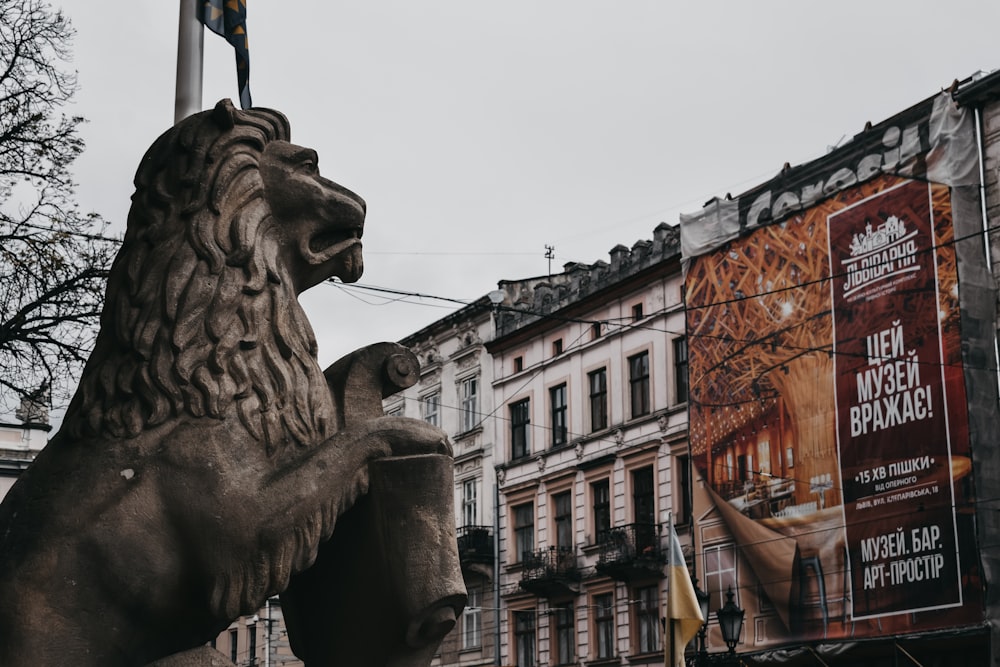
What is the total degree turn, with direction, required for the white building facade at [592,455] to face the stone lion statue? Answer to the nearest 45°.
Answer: approximately 45° to its left

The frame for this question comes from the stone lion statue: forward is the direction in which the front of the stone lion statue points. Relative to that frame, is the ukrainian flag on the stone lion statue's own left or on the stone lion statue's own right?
on the stone lion statue's own left

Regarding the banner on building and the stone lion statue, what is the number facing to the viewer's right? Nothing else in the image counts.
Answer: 1

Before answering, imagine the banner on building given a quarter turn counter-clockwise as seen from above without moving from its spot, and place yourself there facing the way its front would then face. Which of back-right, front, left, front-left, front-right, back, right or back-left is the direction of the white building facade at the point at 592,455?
back

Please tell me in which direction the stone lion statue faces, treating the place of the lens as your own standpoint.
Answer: facing to the right of the viewer

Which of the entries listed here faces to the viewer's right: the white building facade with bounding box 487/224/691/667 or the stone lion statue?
the stone lion statue

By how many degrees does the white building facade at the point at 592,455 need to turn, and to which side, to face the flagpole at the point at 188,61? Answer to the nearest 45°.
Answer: approximately 45° to its left

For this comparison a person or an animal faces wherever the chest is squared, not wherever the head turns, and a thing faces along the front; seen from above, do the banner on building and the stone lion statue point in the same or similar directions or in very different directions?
very different directions

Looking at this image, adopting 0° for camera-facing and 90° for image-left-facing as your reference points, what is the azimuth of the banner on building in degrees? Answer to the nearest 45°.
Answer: approximately 45°
